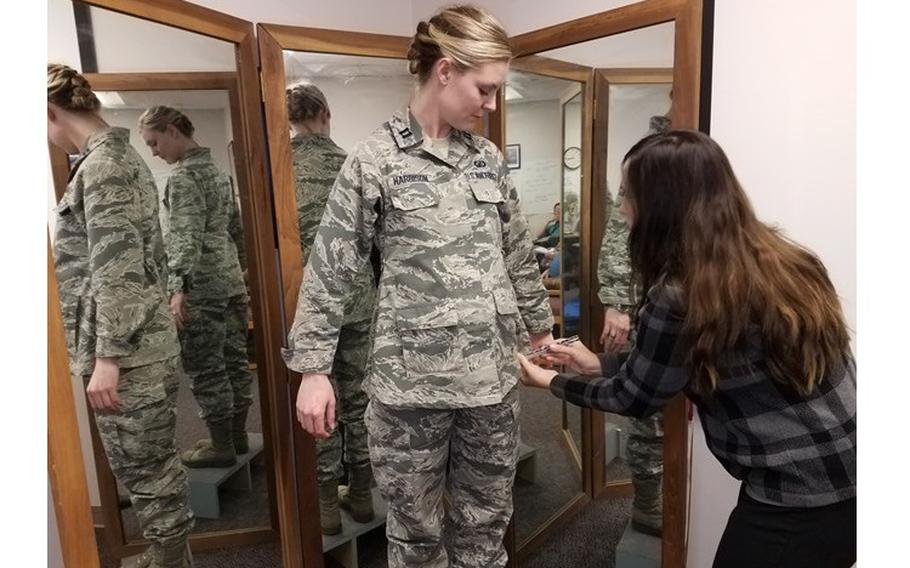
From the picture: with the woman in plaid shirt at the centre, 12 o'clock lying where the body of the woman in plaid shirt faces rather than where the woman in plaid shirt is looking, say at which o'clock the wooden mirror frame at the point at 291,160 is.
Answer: The wooden mirror frame is roughly at 11 o'clock from the woman in plaid shirt.

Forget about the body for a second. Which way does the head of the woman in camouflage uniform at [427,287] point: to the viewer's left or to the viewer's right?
to the viewer's right

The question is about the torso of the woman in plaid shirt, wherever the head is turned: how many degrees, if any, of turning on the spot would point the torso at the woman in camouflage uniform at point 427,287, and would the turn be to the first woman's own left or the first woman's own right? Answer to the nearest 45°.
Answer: approximately 45° to the first woman's own left

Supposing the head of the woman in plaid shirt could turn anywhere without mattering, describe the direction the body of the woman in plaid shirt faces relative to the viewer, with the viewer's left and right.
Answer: facing away from the viewer and to the left of the viewer

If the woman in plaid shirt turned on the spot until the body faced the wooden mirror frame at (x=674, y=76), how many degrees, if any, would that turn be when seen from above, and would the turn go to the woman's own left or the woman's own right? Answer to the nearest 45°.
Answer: approximately 45° to the woman's own right

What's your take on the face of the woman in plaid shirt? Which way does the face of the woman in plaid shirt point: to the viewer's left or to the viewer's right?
to the viewer's left
